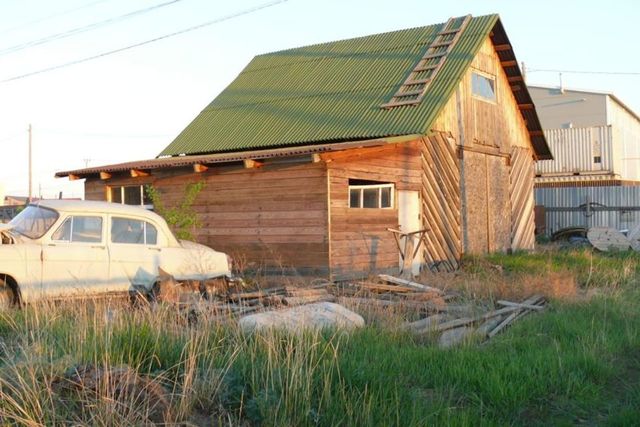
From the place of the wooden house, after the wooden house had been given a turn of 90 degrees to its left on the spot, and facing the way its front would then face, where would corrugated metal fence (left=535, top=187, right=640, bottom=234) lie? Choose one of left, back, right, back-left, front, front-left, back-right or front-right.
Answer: front

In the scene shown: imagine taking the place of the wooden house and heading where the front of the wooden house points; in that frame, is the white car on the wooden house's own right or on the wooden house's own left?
on the wooden house's own right

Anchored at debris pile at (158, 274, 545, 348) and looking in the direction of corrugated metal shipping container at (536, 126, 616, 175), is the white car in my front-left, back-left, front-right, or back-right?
back-left

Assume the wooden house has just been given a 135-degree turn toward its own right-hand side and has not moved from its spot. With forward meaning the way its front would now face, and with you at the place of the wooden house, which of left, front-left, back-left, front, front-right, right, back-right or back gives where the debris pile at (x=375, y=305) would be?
left
